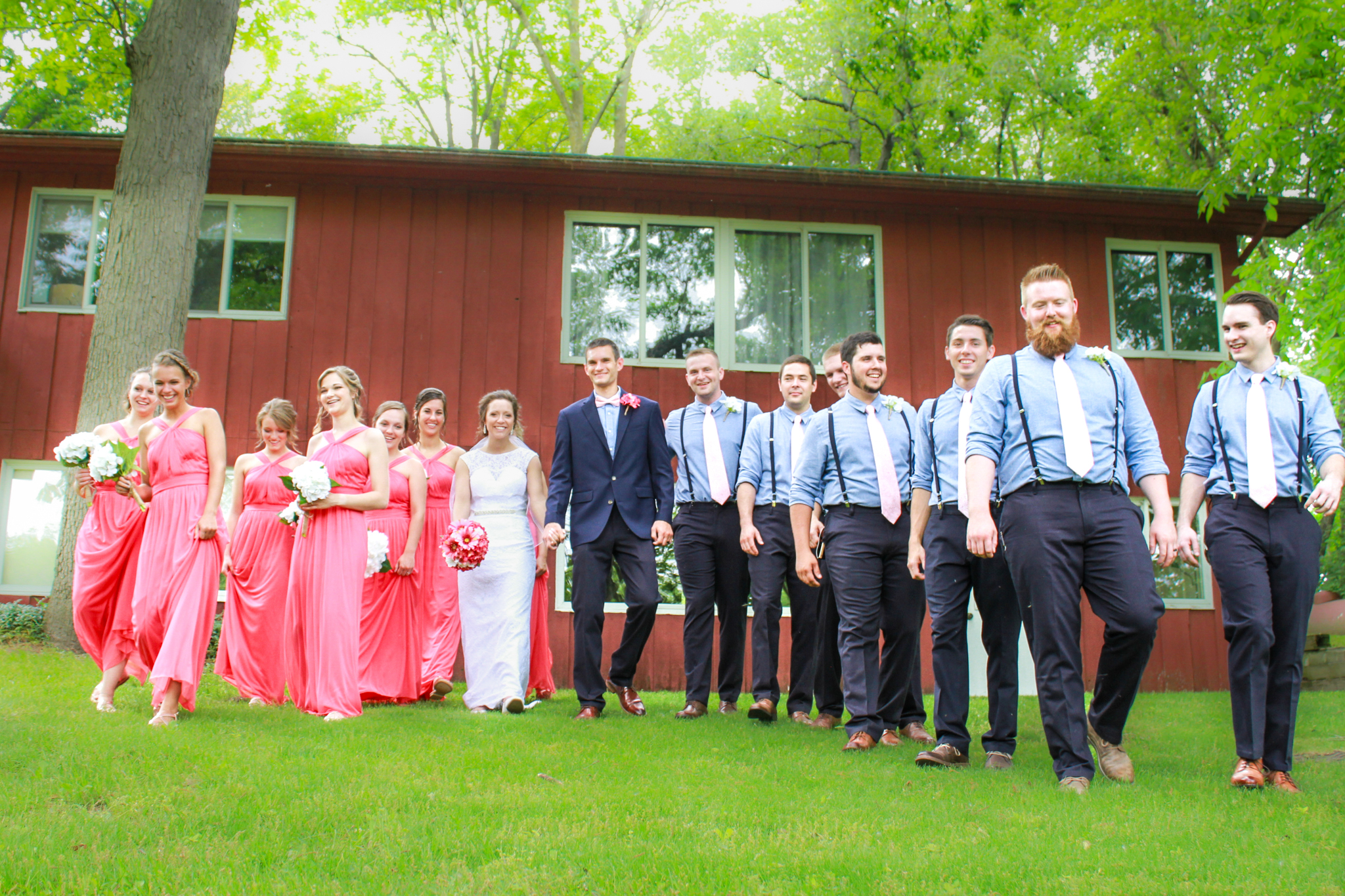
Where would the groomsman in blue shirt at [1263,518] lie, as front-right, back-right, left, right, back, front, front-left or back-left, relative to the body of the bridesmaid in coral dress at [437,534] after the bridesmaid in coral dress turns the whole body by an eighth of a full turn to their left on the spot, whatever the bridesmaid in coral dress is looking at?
front

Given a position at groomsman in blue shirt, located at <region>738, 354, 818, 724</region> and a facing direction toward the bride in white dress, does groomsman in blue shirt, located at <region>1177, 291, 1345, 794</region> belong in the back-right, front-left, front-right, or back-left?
back-left

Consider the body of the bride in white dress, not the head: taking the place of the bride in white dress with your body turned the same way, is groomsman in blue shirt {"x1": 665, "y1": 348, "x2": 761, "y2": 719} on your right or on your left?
on your left

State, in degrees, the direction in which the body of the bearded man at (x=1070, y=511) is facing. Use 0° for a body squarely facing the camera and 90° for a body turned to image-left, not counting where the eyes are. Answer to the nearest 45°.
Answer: approximately 0°
